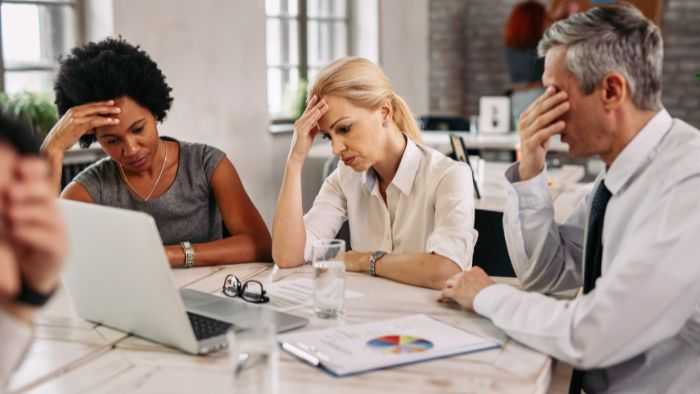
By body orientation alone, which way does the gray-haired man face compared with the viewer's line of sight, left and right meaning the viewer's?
facing to the left of the viewer

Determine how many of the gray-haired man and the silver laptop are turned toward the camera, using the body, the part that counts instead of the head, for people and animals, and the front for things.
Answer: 0

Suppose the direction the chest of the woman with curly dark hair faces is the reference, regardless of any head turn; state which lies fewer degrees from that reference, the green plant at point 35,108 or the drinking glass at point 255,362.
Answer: the drinking glass

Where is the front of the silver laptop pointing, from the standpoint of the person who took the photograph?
facing away from the viewer and to the right of the viewer

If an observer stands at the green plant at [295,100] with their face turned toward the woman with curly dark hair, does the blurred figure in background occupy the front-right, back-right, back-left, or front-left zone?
back-left

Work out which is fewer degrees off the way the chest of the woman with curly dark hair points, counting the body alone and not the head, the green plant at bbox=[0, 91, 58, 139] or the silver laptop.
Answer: the silver laptop

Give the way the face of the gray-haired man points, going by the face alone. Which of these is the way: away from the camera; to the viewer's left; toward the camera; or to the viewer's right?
to the viewer's left
